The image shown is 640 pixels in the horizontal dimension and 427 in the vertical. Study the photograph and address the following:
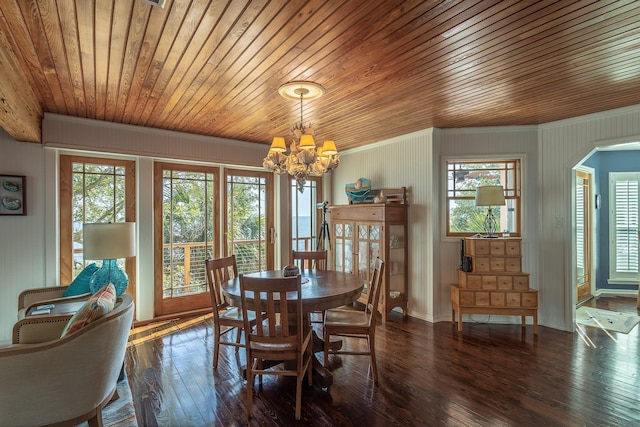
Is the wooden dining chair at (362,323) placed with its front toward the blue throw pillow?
yes

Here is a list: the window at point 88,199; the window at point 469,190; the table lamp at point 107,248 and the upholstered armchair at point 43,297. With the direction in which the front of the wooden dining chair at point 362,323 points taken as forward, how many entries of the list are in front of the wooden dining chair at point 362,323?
3

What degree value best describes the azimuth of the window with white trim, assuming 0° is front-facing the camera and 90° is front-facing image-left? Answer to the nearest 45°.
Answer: approximately 0°

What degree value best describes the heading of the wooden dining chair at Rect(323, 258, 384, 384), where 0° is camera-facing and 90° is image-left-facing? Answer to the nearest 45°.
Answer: approximately 90°

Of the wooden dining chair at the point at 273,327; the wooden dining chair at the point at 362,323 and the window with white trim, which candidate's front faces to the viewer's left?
the wooden dining chair at the point at 362,323

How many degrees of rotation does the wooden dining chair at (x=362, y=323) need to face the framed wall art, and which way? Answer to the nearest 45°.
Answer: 0° — it already faces it

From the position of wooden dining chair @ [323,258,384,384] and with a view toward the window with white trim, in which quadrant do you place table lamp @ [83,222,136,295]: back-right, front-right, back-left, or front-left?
back-left

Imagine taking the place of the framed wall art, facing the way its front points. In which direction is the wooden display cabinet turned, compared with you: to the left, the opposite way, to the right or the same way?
to the right

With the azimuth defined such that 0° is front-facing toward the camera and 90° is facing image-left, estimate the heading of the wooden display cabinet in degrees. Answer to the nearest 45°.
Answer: approximately 45°

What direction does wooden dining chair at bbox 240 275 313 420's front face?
away from the camera
